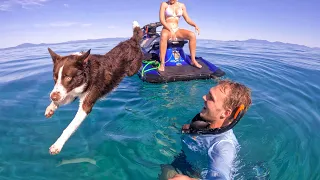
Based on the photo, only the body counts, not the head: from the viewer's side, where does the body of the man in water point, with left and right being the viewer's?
facing to the left of the viewer

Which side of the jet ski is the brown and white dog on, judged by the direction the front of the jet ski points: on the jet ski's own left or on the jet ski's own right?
on the jet ski's own left

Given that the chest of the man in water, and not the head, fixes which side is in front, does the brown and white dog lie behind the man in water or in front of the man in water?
in front

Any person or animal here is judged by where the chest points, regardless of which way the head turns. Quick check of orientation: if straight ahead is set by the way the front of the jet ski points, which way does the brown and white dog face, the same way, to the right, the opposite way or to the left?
to the left

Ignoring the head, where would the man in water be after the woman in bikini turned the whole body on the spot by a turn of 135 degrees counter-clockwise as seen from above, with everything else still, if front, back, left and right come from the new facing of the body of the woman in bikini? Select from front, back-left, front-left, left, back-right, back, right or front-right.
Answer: back-right

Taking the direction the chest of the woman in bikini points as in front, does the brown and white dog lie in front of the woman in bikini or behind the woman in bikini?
in front

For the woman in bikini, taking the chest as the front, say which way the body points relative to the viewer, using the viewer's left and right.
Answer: facing the viewer

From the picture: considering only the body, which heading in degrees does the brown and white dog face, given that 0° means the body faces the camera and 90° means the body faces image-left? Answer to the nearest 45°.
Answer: approximately 45°

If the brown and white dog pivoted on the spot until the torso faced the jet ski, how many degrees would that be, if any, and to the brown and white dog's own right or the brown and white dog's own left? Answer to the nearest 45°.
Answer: approximately 180°
